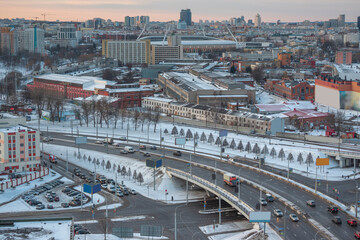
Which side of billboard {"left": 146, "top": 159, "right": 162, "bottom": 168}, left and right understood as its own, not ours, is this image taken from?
front

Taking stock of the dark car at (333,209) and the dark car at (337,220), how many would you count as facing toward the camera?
0

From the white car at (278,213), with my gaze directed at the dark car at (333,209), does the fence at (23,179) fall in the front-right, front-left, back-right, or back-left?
back-left

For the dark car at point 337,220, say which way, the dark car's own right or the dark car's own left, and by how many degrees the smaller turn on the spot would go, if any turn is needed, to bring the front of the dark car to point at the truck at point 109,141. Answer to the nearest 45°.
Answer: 0° — it already faces it

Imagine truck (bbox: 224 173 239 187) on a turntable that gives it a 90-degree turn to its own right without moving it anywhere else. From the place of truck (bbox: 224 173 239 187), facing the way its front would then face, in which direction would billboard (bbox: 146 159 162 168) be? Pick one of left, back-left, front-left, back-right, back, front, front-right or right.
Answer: right

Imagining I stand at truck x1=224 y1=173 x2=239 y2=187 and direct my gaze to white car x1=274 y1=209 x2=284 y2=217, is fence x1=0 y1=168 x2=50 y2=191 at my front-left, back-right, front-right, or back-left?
back-right

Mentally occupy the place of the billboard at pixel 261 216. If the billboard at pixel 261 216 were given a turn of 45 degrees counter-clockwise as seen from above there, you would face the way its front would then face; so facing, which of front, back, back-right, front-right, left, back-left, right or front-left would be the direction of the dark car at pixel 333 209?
left

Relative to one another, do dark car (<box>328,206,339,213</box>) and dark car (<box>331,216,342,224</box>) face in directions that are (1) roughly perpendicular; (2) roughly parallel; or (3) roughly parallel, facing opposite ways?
roughly parallel

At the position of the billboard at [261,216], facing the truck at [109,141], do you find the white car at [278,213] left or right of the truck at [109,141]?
right

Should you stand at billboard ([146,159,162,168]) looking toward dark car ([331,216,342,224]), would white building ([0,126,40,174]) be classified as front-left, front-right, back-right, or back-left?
back-right

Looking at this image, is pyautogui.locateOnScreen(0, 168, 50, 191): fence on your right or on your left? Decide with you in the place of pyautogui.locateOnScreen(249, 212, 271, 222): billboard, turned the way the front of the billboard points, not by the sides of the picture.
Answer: on your right

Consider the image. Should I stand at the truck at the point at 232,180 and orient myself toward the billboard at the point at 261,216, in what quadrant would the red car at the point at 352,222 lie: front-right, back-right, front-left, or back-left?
front-left

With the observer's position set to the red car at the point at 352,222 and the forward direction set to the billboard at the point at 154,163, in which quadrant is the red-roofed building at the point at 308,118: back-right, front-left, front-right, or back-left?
front-right

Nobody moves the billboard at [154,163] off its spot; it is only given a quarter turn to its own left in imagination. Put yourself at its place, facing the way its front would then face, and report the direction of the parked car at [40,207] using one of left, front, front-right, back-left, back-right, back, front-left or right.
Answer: back-right

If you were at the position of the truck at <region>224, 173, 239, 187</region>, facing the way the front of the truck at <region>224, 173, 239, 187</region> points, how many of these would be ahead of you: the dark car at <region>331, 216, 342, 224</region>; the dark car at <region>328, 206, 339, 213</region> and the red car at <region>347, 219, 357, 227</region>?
3

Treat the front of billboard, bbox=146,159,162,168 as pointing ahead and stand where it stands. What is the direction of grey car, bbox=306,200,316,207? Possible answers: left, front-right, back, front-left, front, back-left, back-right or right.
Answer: front-left
